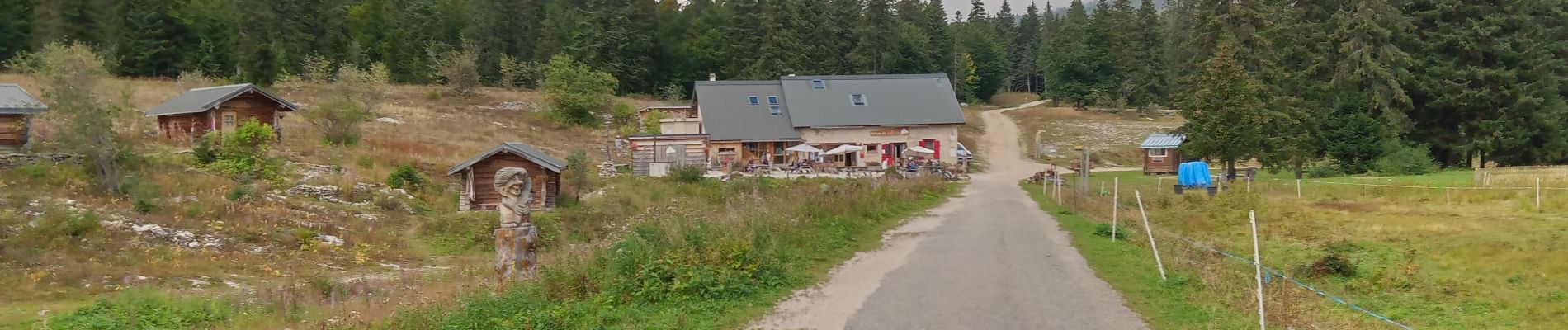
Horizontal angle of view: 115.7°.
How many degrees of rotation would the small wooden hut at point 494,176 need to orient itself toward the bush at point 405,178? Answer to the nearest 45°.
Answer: approximately 135° to its right

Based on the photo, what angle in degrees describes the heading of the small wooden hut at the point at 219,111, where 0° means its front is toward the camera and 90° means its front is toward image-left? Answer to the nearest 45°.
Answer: approximately 315°

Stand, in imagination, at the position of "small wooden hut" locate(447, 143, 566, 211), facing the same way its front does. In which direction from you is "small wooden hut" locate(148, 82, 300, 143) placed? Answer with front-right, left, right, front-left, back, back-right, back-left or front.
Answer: back-right

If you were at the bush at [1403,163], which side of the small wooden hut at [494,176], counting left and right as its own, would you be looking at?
left

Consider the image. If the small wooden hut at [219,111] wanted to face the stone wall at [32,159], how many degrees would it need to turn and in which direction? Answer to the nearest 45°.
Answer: approximately 90° to its right
